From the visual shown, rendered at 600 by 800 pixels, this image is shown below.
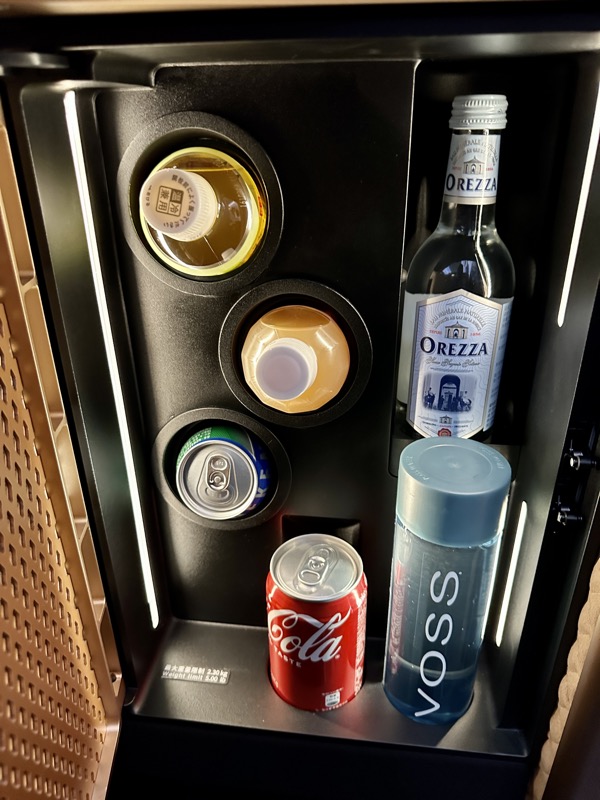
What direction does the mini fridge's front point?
toward the camera
